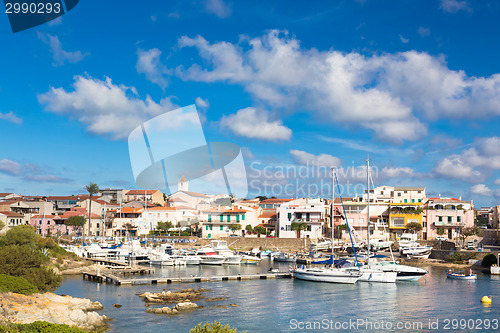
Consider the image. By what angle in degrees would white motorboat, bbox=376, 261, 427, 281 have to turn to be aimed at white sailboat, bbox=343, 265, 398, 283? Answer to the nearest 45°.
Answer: approximately 135° to its right

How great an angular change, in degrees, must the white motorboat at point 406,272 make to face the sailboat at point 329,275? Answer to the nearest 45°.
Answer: approximately 180°

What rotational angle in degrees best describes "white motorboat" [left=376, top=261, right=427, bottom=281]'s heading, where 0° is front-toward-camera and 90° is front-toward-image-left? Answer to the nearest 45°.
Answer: approximately 270°

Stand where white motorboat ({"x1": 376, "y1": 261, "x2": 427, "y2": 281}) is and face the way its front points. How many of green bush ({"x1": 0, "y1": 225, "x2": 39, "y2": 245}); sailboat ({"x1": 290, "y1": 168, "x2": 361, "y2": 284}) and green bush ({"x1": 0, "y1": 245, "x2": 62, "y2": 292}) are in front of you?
0

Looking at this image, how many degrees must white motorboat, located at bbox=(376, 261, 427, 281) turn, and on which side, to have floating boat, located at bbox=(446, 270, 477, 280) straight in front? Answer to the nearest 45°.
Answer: approximately 45° to its left

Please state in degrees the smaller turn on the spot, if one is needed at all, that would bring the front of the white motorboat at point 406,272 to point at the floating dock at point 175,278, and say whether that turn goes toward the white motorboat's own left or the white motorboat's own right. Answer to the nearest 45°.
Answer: approximately 180°

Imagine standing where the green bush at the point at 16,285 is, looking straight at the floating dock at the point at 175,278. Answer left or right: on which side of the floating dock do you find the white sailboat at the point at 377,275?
right

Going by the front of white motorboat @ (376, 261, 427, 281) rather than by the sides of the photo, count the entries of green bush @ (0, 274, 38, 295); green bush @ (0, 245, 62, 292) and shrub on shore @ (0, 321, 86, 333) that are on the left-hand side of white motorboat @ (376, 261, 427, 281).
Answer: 0
